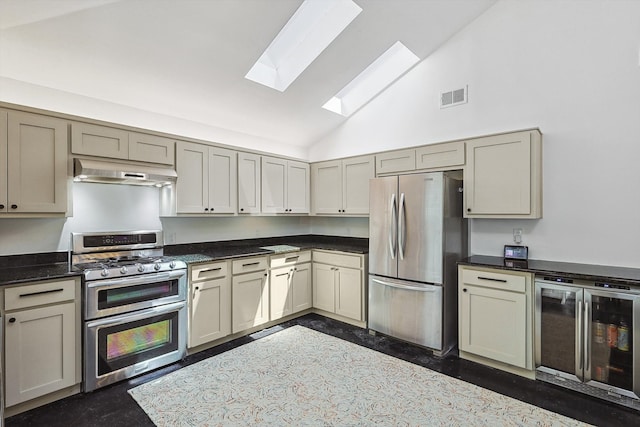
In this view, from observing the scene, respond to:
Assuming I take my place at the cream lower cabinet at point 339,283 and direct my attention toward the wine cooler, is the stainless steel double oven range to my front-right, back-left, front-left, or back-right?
back-right

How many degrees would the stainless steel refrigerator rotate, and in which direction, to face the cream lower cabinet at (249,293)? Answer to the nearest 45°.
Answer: approximately 45° to its right

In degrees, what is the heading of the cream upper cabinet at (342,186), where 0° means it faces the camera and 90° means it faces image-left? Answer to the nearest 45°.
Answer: approximately 45°

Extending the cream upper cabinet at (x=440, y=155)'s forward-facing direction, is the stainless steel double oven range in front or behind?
in front

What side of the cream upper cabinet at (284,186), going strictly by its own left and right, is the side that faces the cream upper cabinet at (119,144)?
right
